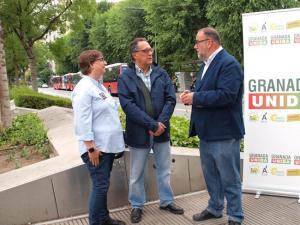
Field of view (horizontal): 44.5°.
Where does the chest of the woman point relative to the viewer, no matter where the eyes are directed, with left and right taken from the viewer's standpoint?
facing to the right of the viewer

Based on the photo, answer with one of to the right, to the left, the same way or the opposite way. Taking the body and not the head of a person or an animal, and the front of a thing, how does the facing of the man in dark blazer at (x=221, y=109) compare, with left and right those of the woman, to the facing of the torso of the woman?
the opposite way

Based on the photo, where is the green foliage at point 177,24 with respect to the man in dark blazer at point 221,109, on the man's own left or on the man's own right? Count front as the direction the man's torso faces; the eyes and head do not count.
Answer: on the man's own right

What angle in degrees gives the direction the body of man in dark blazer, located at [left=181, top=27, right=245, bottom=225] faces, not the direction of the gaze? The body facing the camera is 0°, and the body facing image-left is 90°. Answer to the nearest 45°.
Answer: approximately 90°

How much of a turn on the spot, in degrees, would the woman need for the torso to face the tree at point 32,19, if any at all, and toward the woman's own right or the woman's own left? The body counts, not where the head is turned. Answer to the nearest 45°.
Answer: approximately 90° to the woman's own left

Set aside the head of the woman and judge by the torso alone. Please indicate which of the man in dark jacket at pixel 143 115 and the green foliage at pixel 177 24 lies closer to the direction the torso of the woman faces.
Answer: the man in dark jacket

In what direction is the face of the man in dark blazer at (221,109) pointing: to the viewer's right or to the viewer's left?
to the viewer's left

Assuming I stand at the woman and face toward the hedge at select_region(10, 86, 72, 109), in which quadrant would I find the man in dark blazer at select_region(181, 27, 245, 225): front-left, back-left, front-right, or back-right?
back-right

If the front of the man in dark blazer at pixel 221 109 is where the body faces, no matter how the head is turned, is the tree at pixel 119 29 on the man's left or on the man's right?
on the man's right

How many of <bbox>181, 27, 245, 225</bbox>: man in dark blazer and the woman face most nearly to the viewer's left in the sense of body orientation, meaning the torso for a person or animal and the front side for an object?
1

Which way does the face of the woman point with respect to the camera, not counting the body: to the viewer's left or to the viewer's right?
to the viewer's right
